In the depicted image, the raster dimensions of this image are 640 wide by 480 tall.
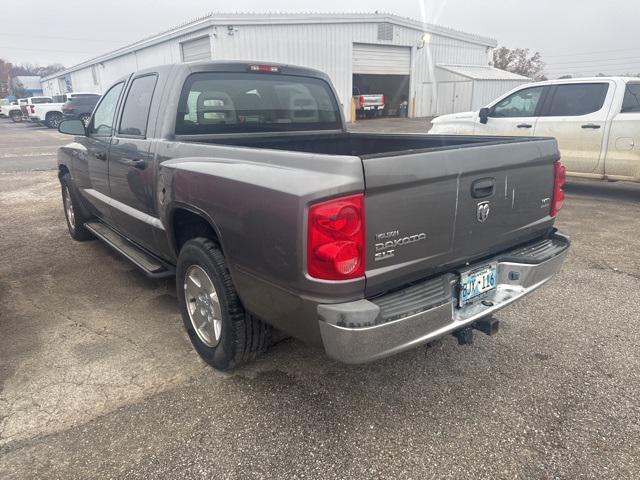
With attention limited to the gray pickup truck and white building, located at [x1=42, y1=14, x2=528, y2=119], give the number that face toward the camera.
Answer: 1

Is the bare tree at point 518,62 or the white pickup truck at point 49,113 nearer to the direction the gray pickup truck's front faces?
the white pickup truck

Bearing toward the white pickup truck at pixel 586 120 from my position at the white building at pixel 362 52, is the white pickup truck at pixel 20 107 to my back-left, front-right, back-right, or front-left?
back-right

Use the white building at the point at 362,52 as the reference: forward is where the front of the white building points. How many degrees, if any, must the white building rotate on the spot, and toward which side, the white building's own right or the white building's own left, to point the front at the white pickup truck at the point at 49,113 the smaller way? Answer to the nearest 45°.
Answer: approximately 90° to the white building's own right

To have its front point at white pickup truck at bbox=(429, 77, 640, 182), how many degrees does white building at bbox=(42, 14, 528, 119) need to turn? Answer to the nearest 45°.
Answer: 0° — it already faces it

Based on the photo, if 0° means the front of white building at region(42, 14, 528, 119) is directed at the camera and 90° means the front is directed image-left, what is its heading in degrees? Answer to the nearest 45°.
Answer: approximately 0°

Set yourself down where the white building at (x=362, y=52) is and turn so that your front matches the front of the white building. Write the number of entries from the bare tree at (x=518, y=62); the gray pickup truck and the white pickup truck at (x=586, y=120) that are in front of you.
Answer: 2

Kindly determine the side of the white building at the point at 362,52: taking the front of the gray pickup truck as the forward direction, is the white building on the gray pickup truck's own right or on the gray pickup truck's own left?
on the gray pickup truck's own right

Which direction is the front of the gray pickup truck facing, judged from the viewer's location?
facing away from the viewer and to the left of the viewer

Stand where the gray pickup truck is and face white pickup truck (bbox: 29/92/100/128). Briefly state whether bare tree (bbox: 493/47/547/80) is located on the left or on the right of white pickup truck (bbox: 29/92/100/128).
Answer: right

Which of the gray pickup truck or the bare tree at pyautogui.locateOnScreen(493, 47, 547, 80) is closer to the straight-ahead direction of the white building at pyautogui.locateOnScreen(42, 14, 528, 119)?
the gray pickup truck

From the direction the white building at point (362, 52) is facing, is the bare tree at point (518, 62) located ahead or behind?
behind
